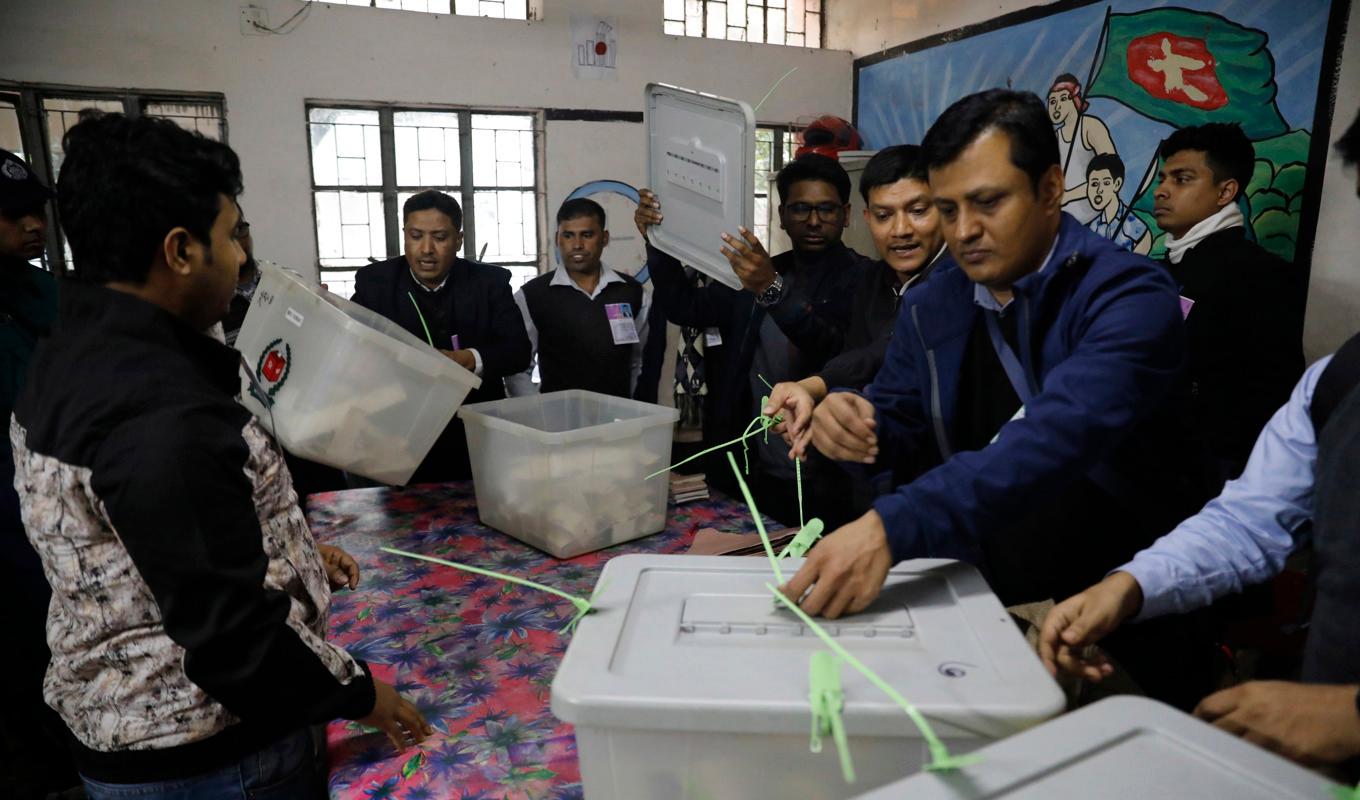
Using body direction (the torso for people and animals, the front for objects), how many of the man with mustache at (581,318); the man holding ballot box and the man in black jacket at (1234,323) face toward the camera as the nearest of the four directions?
2

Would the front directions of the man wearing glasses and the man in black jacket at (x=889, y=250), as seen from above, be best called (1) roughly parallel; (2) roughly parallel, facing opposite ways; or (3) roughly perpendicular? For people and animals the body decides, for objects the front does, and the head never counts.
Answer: roughly parallel

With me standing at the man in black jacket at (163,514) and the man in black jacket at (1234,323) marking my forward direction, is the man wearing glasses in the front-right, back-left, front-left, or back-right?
front-left

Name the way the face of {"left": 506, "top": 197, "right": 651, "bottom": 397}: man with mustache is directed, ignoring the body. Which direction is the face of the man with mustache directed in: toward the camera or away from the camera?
toward the camera

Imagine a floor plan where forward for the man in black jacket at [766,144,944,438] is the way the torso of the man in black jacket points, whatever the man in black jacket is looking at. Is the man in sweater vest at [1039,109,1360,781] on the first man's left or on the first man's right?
on the first man's left

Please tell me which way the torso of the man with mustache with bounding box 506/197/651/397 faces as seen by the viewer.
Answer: toward the camera

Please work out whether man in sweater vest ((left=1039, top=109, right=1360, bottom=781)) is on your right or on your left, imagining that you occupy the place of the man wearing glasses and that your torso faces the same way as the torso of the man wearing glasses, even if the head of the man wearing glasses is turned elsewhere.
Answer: on your left

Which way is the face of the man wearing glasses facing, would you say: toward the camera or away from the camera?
toward the camera

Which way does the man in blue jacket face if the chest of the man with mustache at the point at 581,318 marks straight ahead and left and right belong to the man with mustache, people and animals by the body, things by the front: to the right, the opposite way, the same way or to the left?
to the right

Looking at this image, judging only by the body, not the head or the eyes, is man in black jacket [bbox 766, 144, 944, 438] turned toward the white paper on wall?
no

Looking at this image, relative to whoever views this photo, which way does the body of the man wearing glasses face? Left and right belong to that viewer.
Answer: facing the viewer and to the left of the viewer

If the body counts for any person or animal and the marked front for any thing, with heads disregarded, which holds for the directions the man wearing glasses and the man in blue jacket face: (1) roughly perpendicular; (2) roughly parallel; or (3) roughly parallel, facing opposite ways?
roughly parallel
